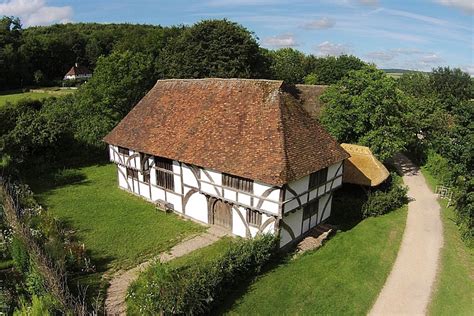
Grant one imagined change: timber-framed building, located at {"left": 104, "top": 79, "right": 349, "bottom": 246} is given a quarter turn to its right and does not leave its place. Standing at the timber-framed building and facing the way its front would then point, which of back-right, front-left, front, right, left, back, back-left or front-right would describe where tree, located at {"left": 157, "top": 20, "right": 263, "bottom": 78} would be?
front-right

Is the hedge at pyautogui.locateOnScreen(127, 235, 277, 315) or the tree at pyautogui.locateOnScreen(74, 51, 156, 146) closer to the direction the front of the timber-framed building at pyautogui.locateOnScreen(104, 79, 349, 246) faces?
the hedge

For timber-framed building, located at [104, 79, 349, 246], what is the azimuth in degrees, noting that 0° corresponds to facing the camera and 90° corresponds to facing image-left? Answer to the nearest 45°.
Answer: approximately 45°

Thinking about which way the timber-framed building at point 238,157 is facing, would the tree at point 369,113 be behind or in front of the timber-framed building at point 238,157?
behind

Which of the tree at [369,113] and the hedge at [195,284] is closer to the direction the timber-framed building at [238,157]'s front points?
the hedge

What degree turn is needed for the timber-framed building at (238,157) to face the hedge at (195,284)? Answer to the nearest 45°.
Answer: approximately 45° to its left

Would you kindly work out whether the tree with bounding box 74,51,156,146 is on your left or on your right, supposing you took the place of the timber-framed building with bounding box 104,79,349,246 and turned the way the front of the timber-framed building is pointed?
on your right
